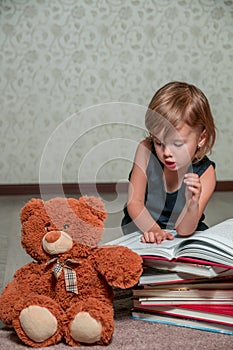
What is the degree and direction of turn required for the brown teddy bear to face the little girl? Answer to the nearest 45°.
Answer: approximately 135° to its left

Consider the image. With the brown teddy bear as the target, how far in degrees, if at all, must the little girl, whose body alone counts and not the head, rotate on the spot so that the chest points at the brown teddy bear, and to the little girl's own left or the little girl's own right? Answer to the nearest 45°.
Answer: approximately 45° to the little girl's own right

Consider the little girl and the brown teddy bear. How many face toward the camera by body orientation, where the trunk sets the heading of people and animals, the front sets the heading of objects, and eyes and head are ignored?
2

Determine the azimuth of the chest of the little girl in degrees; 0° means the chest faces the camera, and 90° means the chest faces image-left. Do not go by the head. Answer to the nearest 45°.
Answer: approximately 0°
